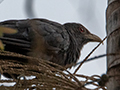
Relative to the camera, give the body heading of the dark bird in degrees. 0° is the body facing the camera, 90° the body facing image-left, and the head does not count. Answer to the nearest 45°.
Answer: approximately 270°

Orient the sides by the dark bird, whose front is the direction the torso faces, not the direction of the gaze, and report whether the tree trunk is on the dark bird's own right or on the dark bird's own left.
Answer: on the dark bird's own right
